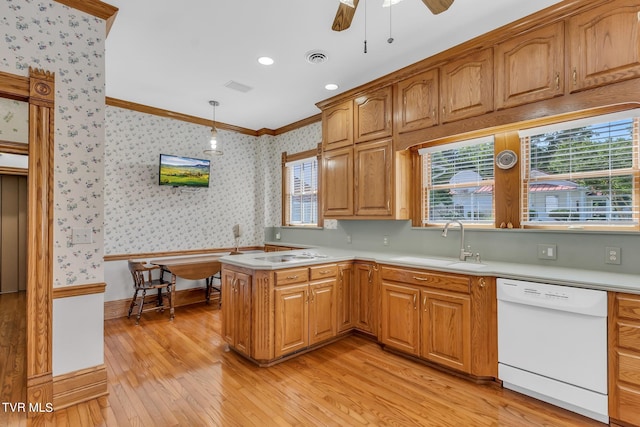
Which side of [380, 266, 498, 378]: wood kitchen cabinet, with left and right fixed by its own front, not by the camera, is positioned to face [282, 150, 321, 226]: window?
right

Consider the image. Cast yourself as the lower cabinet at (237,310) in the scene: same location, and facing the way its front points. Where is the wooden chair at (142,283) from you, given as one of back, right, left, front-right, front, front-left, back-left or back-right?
right

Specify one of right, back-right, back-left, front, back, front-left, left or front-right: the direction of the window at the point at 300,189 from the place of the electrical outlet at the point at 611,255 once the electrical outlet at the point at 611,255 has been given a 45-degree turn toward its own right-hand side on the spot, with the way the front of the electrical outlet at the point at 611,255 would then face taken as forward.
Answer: front-right

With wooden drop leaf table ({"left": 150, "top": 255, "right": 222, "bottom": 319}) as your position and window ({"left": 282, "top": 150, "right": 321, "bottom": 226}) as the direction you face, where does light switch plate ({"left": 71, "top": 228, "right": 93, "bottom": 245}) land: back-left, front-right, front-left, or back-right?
back-right

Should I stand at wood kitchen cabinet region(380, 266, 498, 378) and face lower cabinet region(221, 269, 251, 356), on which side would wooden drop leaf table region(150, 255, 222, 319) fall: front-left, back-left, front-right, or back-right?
front-right

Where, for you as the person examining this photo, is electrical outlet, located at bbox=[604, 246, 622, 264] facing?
facing the viewer

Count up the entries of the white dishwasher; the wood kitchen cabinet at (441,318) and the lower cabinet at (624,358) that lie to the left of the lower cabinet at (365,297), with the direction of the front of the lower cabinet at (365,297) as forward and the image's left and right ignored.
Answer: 3

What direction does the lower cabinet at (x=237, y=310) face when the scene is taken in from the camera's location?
facing the viewer and to the left of the viewer

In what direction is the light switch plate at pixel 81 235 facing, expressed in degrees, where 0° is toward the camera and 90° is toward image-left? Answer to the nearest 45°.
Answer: approximately 0°
